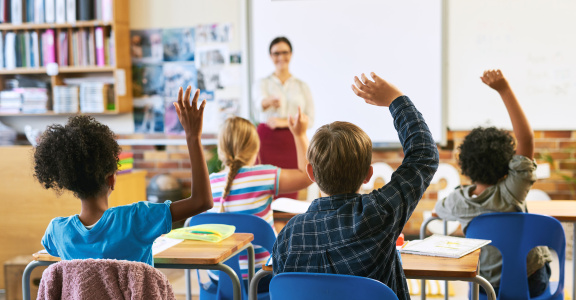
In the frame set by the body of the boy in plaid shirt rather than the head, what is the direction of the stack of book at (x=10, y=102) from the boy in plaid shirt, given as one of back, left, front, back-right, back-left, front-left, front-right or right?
front-left

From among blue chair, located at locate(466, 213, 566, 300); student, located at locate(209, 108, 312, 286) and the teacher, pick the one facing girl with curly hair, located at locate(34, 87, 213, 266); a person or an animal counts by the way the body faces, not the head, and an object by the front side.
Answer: the teacher

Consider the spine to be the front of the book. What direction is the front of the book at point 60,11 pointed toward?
toward the camera

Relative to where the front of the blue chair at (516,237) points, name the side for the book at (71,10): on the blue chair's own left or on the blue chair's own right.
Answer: on the blue chair's own left

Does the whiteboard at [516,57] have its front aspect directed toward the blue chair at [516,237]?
yes

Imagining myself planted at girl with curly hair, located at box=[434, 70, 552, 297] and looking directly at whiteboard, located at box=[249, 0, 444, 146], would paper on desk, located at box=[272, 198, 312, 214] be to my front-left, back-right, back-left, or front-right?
front-left

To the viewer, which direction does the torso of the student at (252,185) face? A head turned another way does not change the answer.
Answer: away from the camera

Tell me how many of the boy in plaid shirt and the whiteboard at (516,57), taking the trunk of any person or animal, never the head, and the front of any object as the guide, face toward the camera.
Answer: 1

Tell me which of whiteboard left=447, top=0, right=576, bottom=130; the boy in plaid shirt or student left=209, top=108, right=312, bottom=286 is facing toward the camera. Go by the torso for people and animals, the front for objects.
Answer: the whiteboard

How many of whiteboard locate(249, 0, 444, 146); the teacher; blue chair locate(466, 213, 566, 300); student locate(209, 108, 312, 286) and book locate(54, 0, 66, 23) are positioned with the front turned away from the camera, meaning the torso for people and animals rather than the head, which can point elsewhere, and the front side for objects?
2

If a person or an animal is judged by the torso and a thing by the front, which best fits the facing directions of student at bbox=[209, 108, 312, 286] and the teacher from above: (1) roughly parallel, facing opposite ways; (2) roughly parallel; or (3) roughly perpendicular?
roughly parallel, facing opposite ways

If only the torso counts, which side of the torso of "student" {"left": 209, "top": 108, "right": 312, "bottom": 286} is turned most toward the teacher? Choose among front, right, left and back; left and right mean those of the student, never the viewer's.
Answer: front

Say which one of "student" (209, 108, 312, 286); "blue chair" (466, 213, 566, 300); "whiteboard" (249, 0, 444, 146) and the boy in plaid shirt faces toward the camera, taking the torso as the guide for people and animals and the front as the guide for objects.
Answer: the whiteboard

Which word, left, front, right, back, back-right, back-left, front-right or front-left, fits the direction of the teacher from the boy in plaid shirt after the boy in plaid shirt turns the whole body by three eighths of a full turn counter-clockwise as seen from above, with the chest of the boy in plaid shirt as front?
back-right

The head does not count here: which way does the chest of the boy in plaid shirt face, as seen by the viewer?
away from the camera

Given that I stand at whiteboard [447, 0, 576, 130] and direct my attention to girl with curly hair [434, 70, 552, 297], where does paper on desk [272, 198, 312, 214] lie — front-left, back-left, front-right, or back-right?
front-right

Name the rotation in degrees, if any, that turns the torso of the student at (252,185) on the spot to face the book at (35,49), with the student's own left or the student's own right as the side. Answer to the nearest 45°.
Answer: approximately 45° to the student's own left

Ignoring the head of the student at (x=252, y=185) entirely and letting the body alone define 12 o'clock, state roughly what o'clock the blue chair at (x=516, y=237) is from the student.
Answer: The blue chair is roughly at 4 o'clock from the student.

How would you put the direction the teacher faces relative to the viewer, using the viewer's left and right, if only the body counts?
facing the viewer

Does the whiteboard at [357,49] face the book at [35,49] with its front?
no
